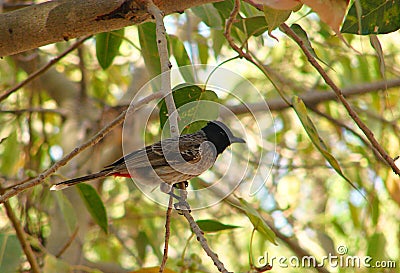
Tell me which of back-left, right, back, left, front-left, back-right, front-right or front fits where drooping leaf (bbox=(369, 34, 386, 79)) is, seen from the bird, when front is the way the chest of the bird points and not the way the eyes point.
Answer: front-right

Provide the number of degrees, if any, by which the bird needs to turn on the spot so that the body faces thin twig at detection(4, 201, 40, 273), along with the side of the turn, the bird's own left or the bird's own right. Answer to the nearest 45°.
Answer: approximately 180°

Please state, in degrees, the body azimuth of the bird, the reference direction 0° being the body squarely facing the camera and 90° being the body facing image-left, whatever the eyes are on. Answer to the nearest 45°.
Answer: approximately 270°

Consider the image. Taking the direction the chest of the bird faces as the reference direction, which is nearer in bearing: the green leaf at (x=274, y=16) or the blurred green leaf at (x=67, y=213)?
the green leaf at (x=274, y=16)

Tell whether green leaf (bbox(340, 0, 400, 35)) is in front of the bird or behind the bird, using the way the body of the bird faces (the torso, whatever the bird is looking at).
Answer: in front

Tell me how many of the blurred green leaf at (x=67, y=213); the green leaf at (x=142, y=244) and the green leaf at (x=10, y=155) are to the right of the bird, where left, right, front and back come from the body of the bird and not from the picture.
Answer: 0
